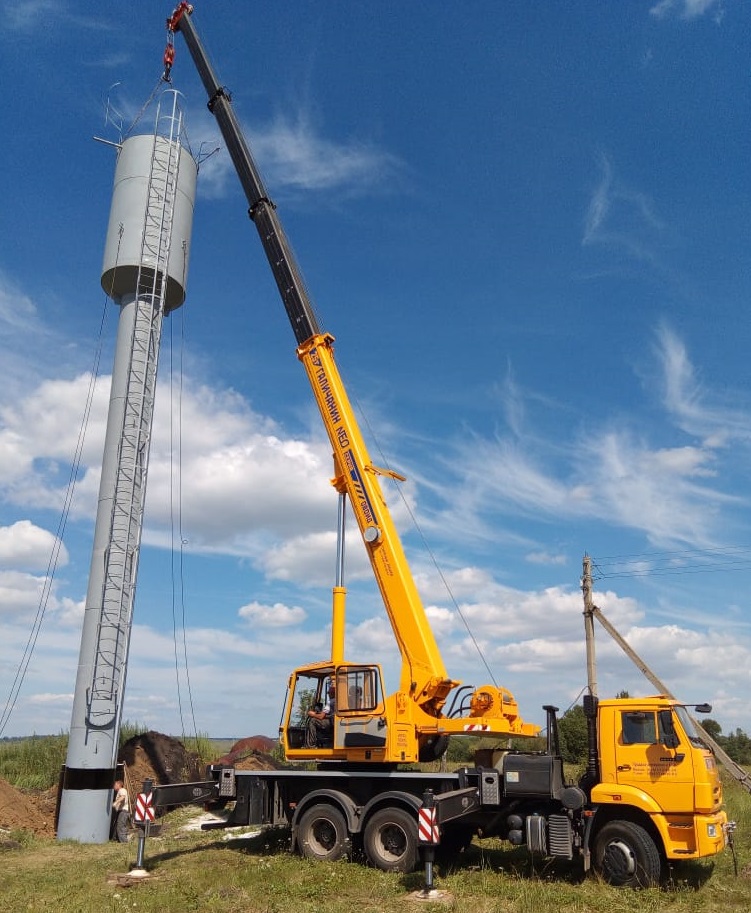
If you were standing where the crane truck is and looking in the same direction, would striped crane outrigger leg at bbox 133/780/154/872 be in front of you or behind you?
behind

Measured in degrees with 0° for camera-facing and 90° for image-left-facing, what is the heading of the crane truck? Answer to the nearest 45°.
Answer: approximately 270°

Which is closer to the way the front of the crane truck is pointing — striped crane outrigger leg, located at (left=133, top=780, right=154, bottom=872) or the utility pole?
the utility pole

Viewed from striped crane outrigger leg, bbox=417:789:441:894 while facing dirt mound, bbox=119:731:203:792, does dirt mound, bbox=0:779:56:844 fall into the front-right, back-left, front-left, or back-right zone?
front-left

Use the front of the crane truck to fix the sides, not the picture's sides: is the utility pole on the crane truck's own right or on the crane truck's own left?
on the crane truck's own left

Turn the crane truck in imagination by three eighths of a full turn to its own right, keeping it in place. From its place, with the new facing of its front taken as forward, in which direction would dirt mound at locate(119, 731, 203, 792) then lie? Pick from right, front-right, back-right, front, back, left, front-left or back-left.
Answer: right

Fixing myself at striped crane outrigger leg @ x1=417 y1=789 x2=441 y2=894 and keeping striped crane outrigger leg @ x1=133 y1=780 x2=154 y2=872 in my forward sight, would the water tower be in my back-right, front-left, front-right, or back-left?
front-right

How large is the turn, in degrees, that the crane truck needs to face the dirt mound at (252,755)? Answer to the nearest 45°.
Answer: approximately 135° to its left

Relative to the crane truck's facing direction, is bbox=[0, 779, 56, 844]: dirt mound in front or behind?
behind

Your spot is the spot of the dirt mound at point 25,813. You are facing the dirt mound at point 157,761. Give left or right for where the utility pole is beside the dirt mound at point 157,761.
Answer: right

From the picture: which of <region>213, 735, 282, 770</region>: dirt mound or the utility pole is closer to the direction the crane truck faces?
the utility pole

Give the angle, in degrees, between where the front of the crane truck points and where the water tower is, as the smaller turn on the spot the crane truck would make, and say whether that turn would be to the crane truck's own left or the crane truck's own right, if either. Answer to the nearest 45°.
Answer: approximately 135° to the crane truck's own left
